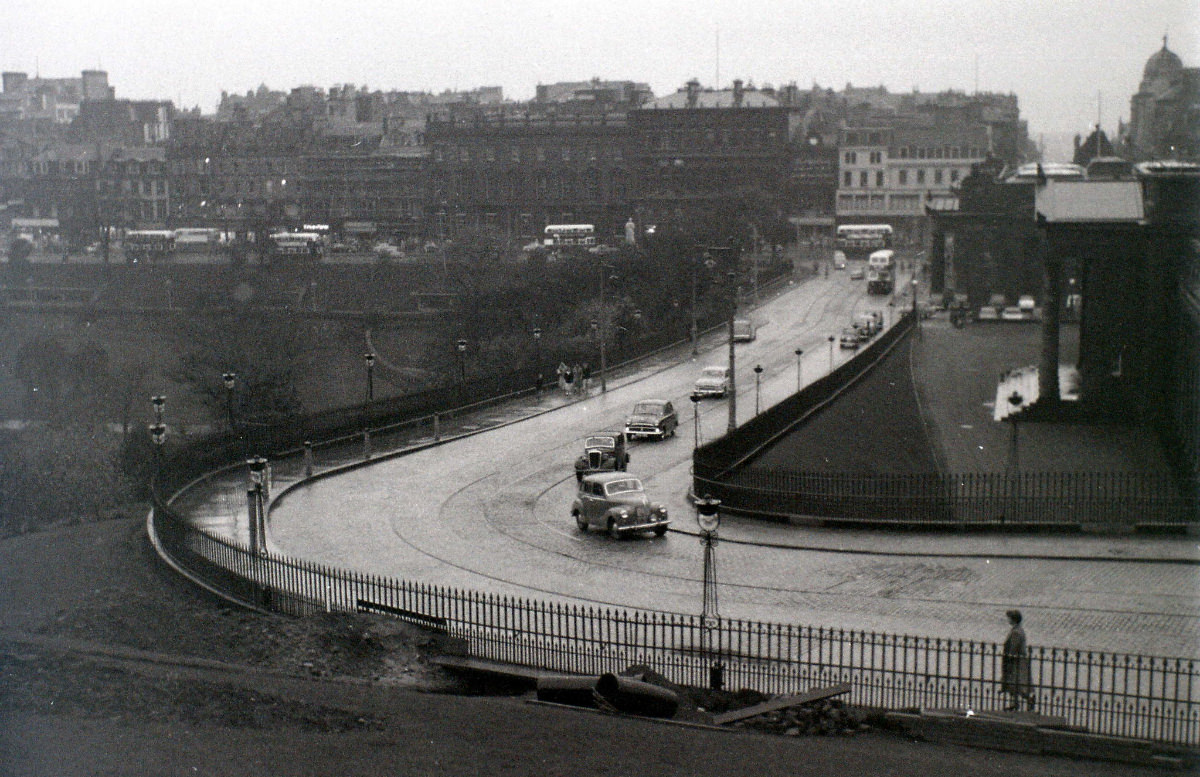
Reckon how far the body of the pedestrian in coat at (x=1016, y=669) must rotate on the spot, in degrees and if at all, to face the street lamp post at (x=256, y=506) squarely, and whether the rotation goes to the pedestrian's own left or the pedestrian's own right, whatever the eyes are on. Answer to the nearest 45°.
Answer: approximately 45° to the pedestrian's own right

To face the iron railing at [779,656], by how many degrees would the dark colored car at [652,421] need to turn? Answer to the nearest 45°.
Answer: approximately 45° to its left

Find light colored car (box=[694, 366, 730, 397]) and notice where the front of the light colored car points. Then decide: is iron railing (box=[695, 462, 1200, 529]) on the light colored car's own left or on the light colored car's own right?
on the light colored car's own left

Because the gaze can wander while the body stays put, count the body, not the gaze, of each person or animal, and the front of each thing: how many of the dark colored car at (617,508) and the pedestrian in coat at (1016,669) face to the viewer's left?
1

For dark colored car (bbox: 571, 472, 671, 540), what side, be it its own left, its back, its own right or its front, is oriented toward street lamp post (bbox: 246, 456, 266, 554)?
right

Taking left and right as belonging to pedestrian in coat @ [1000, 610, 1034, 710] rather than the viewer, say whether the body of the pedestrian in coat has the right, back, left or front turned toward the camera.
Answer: left

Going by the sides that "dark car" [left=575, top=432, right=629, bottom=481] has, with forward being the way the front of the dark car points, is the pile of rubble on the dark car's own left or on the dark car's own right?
on the dark car's own left

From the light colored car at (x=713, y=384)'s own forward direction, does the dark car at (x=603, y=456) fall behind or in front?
in front

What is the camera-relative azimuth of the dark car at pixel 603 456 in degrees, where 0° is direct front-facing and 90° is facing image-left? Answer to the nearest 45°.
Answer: approximately 45°

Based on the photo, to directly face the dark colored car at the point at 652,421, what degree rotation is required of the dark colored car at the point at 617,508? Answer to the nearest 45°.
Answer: approximately 135° to its left
